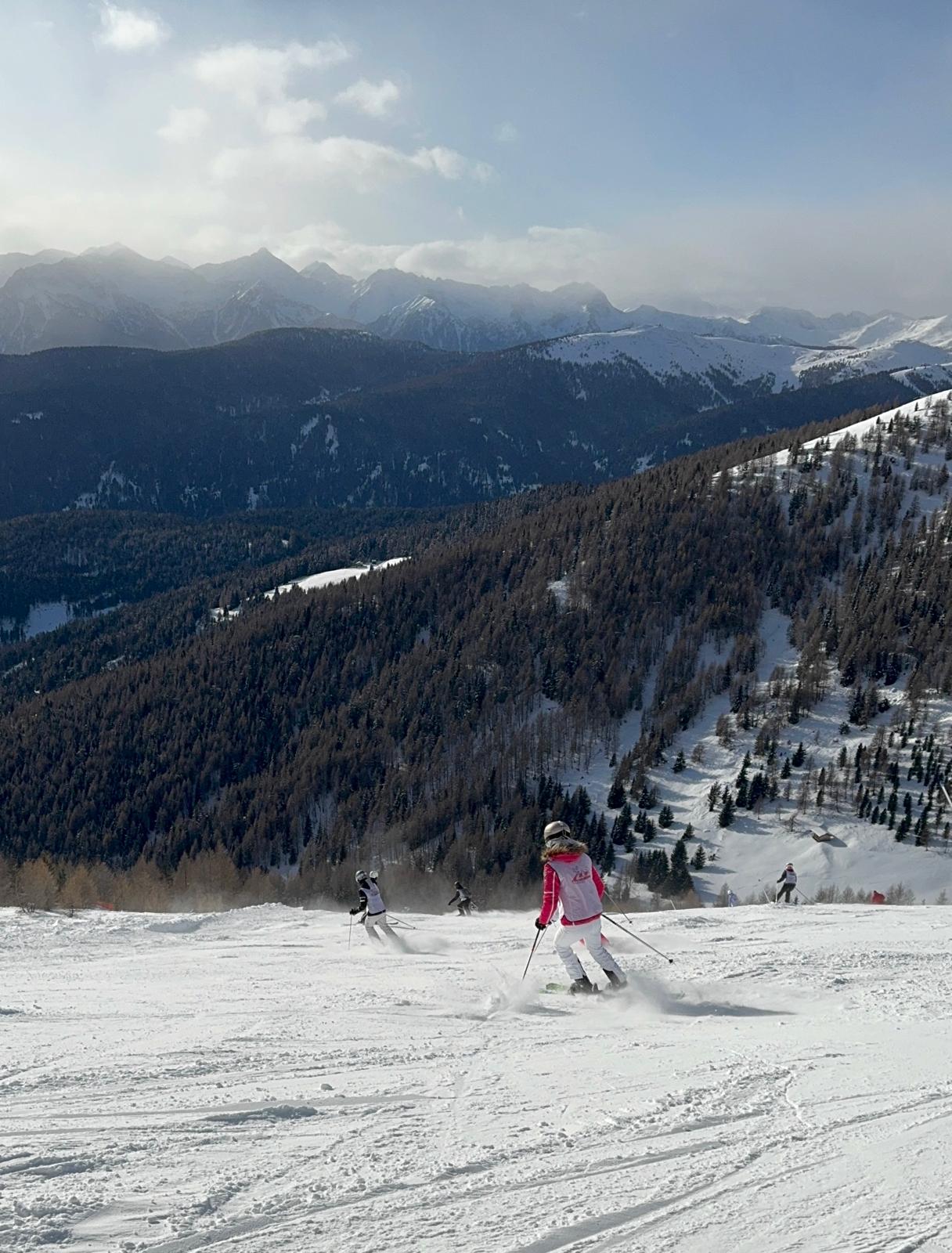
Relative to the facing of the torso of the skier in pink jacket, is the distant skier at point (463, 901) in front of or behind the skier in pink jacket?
in front

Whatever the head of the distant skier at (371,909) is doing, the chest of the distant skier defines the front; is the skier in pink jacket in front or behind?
behind

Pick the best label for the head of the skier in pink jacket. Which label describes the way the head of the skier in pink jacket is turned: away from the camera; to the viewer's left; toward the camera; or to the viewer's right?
away from the camera

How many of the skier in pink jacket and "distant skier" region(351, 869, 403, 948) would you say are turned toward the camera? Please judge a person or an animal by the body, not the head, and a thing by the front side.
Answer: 0

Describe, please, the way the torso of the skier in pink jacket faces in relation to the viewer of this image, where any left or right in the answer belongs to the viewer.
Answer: facing away from the viewer and to the left of the viewer

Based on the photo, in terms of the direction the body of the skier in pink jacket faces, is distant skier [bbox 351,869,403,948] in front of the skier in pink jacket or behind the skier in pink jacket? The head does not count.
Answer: in front
